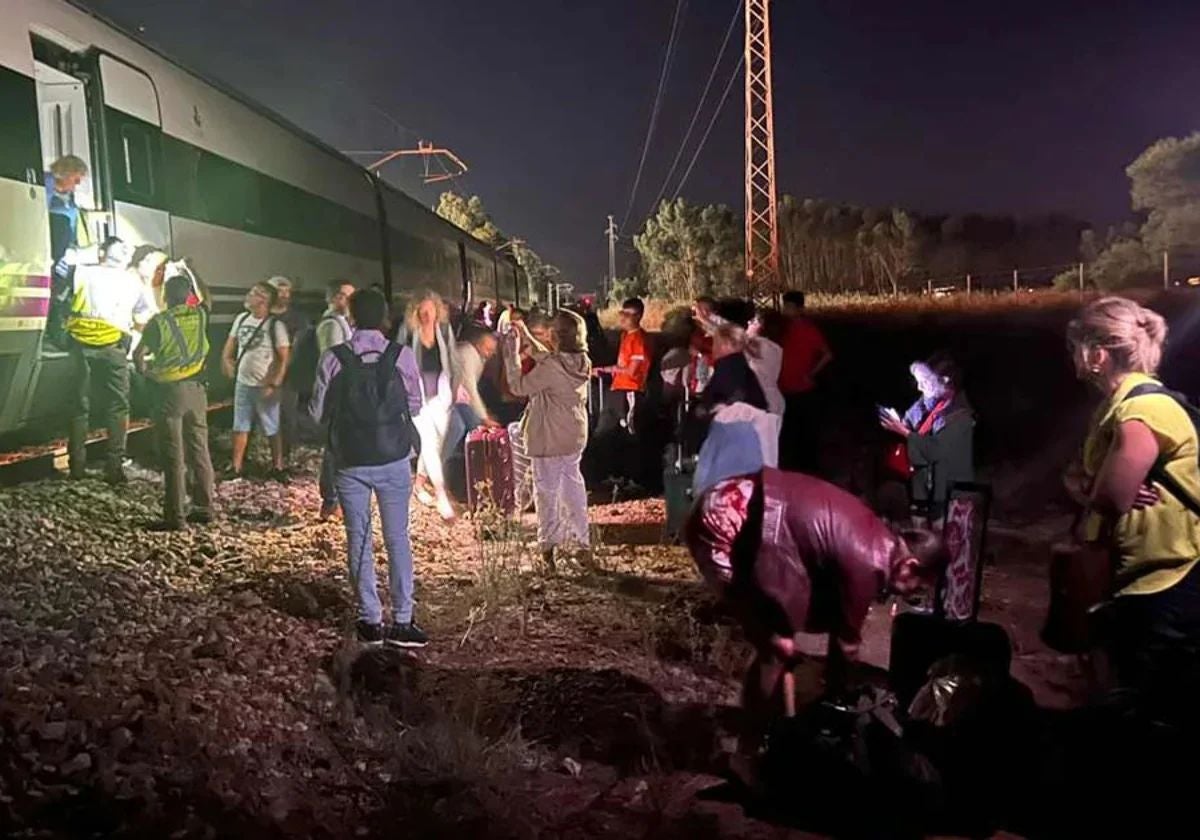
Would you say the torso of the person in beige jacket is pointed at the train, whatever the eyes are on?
yes

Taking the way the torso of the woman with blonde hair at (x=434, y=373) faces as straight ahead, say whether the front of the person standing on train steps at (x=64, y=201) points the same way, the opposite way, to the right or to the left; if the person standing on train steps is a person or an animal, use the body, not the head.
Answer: to the left

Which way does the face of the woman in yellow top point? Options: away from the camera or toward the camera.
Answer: away from the camera

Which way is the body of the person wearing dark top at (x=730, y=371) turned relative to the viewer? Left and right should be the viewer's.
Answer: facing away from the viewer

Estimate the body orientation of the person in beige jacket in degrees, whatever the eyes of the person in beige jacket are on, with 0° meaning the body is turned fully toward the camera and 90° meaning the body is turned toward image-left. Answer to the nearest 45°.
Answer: approximately 135°

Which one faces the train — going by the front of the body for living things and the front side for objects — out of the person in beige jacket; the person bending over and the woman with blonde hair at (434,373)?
the person in beige jacket

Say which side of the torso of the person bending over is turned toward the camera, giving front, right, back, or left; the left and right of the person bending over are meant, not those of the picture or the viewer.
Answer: right

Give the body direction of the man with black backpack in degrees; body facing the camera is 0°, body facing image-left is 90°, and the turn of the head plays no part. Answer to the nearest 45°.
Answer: approximately 180°

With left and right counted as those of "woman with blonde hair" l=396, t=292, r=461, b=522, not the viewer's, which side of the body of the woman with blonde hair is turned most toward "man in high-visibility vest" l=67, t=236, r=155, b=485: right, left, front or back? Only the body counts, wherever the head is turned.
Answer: right
